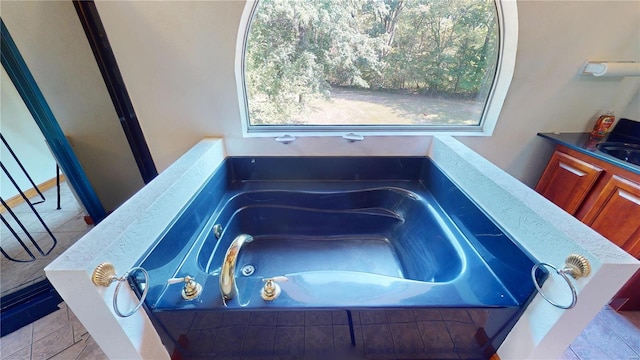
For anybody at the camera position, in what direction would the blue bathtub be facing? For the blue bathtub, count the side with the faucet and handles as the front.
facing the viewer

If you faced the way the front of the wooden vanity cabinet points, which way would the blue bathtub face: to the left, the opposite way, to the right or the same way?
to the left

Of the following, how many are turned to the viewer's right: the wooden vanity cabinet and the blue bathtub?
0

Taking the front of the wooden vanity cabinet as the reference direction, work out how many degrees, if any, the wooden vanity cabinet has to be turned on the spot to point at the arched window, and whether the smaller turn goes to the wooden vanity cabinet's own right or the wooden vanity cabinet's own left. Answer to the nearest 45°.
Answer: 0° — it already faces it

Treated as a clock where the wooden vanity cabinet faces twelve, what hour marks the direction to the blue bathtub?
The blue bathtub is roughly at 11 o'clock from the wooden vanity cabinet.

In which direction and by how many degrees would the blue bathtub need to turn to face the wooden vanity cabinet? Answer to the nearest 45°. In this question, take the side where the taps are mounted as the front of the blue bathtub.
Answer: approximately 135° to its left

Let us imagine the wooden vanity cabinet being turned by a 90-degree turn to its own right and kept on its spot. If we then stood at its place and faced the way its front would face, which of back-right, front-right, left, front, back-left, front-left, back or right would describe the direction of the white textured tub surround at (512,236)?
back-left
